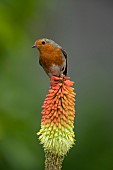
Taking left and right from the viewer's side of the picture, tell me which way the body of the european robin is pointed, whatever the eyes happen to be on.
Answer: facing the viewer and to the left of the viewer
